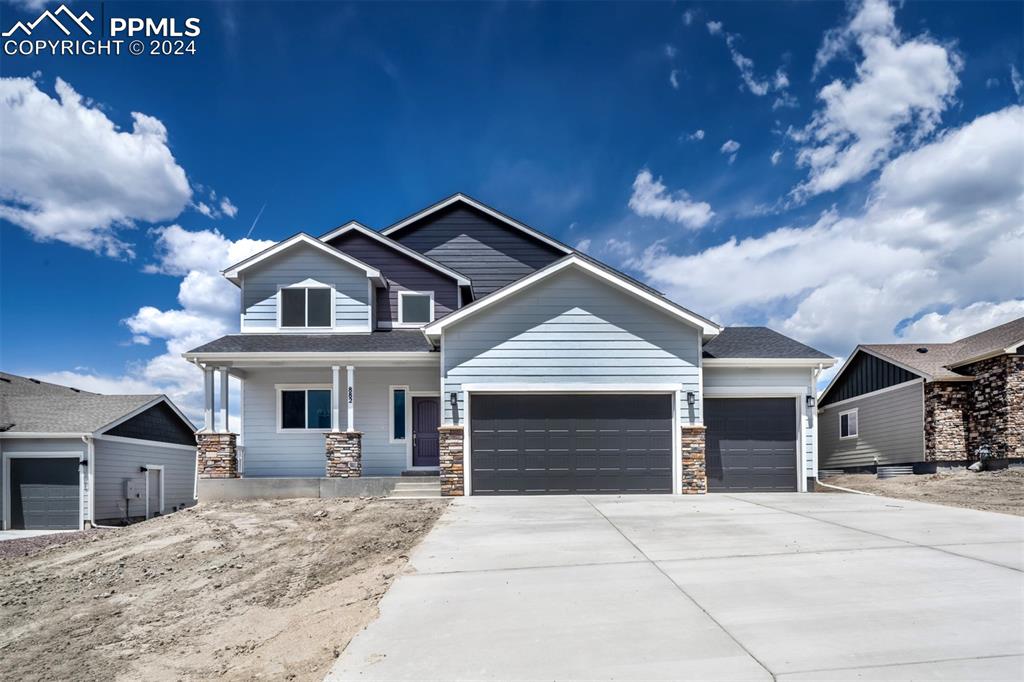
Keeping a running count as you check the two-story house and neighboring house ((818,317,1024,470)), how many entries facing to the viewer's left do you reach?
0

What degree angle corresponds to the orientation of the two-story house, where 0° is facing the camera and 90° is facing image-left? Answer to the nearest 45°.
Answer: approximately 0°

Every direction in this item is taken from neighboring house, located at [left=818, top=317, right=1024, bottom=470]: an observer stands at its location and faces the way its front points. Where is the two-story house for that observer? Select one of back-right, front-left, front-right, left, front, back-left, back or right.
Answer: right

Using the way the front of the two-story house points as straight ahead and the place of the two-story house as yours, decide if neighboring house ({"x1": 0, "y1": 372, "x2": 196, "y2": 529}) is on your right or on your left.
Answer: on your right

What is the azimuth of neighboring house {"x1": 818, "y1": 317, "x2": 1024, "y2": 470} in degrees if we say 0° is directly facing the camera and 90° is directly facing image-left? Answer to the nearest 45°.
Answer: approximately 315°
